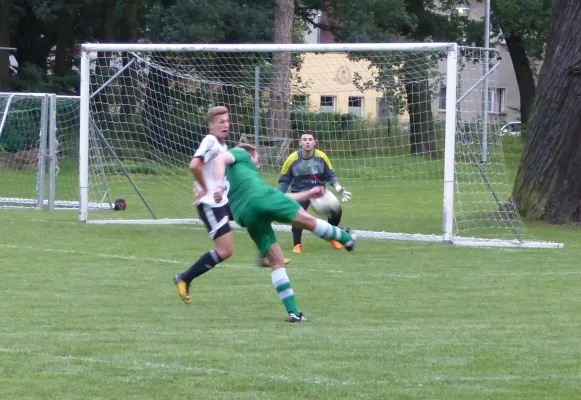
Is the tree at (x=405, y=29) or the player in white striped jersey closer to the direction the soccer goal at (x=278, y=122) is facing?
the player in white striped jersey

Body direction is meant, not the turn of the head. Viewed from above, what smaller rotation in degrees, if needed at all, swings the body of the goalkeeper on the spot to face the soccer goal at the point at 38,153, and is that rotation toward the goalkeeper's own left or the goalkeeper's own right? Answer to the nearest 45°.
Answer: approximately 135° to the goalkeeper's own right

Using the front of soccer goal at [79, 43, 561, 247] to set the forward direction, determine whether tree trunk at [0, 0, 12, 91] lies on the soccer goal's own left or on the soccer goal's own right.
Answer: on the soccer goal's own right

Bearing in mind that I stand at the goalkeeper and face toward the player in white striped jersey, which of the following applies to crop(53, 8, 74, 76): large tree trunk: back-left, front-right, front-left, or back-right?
back-right

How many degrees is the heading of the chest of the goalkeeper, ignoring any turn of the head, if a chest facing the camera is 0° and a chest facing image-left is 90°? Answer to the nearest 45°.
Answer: approximately 0°

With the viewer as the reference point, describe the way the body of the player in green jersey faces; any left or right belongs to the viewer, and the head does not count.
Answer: facing away from the viewer and to the right of the viewer

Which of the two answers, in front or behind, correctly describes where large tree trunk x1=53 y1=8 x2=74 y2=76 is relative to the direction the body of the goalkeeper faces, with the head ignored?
behind

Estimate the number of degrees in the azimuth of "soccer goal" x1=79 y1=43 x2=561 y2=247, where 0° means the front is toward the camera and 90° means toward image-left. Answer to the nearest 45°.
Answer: approximately 45°

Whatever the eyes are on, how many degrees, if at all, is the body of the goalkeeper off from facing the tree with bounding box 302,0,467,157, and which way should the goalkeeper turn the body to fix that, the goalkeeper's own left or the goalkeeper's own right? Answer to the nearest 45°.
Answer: approximately 180°

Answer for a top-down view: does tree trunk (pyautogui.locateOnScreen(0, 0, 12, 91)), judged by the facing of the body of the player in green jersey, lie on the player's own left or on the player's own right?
on the player's own left

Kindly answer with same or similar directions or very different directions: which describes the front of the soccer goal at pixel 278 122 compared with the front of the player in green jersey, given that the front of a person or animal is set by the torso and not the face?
very different directions

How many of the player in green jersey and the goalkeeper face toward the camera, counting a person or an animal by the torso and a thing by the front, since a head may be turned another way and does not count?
1

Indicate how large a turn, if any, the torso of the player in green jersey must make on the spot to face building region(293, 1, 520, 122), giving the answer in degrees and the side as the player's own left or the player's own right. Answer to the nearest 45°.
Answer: approximately 45° to the player's own left

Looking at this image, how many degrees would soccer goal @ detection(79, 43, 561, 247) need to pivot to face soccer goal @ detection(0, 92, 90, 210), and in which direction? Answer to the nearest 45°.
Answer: approximately 90° to its right

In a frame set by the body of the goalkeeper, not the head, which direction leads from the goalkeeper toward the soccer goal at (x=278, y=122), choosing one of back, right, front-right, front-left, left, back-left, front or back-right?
back

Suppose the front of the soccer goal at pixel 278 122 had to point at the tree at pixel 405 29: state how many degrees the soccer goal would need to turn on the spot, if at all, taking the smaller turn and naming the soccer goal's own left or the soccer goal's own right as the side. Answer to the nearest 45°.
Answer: approximately 135° to the soccer goal's own right
